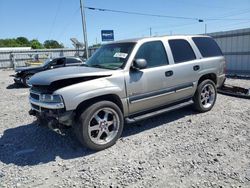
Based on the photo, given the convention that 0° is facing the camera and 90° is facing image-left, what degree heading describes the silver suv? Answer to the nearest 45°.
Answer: approximately 45°

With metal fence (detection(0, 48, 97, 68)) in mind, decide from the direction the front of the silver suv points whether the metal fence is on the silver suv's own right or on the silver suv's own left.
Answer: on the silver suv's own right

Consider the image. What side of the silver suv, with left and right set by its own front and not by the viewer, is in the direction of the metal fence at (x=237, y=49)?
back
